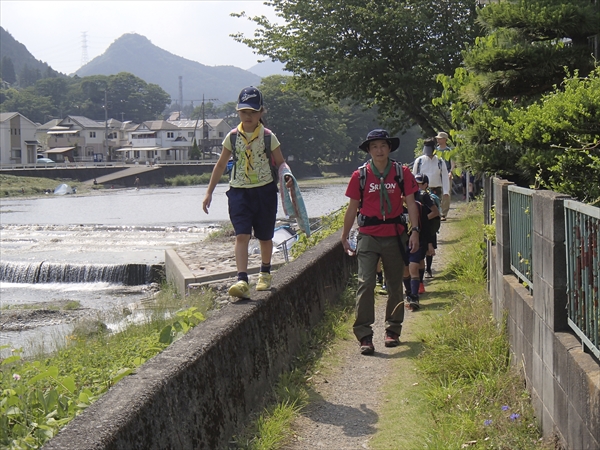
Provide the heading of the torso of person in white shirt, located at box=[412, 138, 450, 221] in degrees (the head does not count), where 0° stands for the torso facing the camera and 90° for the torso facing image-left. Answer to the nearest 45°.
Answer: approximately 0°

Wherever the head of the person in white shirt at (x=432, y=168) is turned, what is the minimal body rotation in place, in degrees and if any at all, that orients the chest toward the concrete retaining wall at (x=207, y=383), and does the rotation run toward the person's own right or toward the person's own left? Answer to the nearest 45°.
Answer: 0° — they already face it

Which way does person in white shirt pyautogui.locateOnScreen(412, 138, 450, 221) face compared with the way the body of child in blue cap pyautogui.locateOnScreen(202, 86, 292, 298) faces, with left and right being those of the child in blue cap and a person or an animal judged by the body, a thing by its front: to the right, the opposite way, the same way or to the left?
the same way

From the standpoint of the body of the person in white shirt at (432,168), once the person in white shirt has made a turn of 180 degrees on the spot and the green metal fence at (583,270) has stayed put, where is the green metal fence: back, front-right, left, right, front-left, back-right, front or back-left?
back

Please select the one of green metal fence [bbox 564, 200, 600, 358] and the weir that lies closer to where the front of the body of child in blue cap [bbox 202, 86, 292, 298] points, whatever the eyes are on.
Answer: the green metal fence

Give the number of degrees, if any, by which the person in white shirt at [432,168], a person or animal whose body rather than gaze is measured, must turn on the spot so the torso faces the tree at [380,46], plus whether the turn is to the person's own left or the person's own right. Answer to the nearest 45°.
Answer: approximately 180°

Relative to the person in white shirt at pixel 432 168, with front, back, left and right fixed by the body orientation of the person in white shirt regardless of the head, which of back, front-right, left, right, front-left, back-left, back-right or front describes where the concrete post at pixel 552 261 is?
front

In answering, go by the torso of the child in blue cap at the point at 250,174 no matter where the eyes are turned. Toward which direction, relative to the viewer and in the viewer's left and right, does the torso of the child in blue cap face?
facing the viewer

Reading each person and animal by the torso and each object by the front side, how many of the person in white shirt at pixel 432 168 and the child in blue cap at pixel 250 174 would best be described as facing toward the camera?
2

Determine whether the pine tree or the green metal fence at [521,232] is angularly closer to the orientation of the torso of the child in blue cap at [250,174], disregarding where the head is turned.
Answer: the green metal fence

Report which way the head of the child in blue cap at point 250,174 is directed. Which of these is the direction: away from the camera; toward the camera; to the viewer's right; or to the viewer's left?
toward the camera

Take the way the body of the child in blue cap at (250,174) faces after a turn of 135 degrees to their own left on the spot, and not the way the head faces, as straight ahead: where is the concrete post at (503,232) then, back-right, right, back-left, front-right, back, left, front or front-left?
front-right
